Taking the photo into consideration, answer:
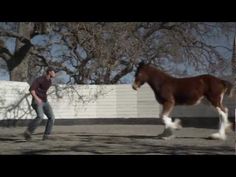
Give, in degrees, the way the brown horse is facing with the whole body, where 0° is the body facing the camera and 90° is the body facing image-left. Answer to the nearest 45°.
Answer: approximately 90°

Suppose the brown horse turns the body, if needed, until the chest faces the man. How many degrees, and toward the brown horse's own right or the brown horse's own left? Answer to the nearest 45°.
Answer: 0° — it already faces them
